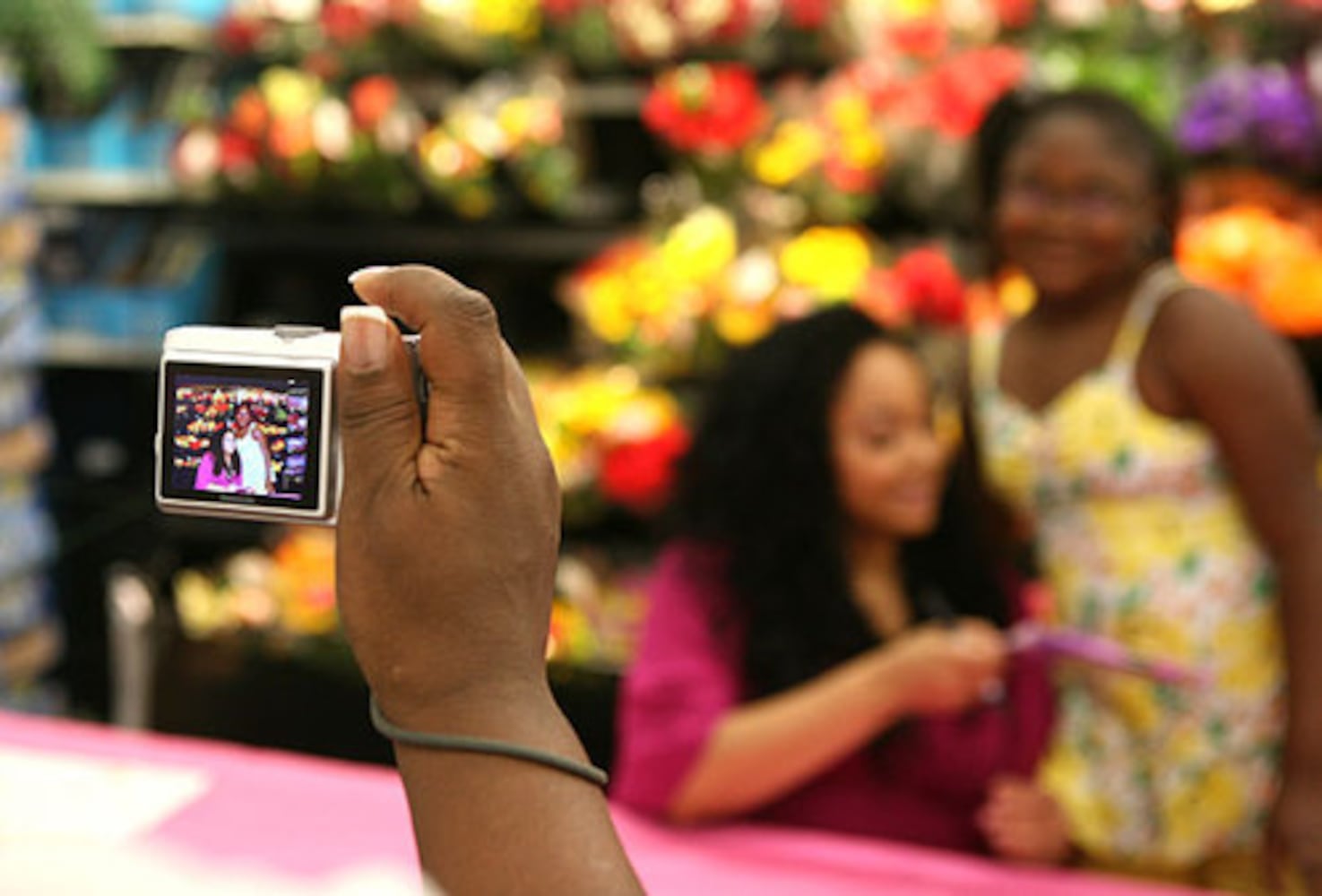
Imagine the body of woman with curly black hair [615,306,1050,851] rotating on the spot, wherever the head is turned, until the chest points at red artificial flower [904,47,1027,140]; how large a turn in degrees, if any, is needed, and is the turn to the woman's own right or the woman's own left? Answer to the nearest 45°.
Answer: approximately 135° to the woman's own left

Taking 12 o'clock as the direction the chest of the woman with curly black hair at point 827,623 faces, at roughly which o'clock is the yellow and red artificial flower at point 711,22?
The yellow and red artificial flower is roughly at 7 o'clock from the woman with curly black hair.

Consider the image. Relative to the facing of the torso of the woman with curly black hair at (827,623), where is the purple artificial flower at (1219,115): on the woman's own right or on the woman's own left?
on the woman's own left

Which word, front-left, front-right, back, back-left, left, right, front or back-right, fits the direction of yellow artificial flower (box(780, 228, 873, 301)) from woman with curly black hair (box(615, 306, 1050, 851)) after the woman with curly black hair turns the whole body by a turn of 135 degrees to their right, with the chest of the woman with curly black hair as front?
right

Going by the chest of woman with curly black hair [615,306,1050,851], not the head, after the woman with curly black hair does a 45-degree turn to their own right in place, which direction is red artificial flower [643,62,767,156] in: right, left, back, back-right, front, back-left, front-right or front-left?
back

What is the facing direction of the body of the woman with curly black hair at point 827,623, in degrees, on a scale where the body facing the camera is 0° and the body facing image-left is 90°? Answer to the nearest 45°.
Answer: approximately 315°

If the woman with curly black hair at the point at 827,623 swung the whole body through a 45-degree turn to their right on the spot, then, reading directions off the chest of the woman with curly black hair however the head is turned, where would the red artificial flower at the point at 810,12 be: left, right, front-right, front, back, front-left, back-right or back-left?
back

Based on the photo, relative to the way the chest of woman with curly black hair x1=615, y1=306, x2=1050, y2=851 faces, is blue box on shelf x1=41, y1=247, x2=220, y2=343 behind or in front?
behind

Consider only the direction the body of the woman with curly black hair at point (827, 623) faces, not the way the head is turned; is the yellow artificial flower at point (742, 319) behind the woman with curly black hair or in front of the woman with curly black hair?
behind

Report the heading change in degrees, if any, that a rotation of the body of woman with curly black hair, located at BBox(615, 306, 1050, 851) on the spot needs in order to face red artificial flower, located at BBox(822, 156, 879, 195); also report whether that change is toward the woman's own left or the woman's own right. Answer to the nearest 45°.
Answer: approximately 135° to the woman's own left

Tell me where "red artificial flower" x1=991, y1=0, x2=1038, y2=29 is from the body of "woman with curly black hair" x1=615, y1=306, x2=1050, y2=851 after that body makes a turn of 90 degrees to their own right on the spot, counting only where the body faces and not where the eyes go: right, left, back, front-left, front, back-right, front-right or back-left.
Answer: back-right

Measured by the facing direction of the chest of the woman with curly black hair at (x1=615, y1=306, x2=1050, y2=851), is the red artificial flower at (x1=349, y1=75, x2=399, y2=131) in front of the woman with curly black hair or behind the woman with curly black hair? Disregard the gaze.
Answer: behind

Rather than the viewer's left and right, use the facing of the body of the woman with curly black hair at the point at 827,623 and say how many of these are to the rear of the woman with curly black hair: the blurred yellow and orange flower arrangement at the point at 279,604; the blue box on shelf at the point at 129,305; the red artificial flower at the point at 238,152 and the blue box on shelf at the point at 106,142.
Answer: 4

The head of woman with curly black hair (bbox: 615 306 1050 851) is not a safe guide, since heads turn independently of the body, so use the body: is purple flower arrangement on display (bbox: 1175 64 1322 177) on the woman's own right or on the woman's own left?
on the woman's own left
